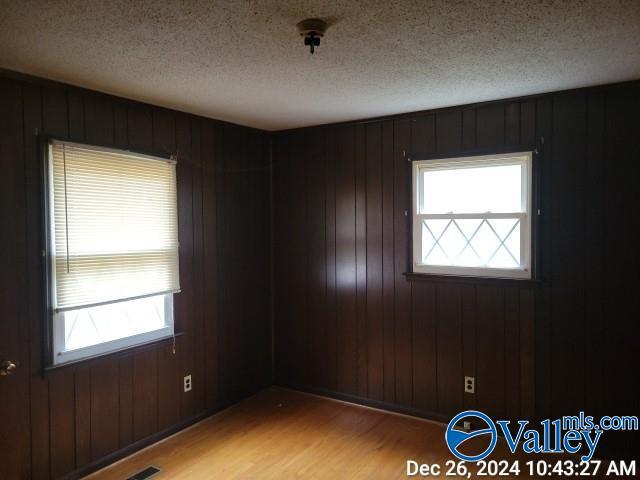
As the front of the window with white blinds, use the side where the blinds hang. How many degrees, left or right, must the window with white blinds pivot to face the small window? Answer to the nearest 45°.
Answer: approximately 45° to its left

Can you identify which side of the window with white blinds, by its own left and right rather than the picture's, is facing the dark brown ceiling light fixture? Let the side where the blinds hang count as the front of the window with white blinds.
front

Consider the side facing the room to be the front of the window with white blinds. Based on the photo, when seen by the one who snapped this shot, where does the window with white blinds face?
facing the viewer and to the right of the viewer
